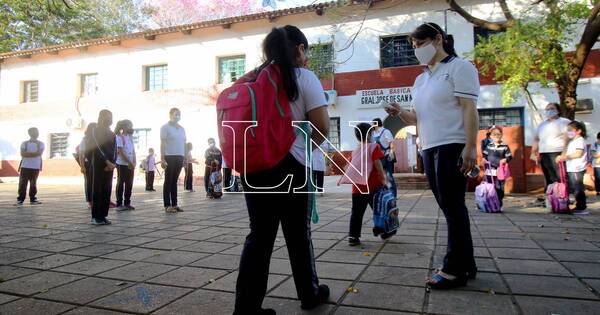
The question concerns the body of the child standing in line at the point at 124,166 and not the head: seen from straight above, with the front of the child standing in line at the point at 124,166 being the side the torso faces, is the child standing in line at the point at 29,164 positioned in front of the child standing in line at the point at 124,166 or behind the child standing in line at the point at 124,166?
behind

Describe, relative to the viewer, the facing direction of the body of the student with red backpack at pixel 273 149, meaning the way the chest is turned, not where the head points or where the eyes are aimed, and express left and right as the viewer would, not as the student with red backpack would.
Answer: facing away from the viewer and to the right of the viewer

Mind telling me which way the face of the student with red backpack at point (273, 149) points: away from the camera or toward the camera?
away from the camera

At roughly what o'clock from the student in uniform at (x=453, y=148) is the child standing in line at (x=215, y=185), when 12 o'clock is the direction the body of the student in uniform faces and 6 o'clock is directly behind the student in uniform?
The child standing in line is roughly at 3 o'clock from the student in uniform.

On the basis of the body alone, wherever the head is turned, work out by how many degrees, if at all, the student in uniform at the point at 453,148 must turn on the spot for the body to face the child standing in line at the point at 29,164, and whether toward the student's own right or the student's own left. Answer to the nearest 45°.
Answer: approximately 45° to the student's own right

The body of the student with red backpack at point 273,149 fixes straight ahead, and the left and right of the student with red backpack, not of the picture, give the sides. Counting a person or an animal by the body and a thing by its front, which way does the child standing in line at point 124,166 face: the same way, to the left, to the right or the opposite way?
to the right

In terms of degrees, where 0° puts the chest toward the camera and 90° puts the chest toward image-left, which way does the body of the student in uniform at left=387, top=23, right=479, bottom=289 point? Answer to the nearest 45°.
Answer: approximately 45°

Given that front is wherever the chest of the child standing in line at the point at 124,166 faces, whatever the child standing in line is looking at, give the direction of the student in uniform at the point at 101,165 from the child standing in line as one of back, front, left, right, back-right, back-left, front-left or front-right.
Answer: front-right

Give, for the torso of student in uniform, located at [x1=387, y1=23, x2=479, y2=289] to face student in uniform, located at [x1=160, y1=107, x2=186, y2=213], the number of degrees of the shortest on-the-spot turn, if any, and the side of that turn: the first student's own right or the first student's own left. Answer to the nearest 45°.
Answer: approximately 90° to the first student's own right
